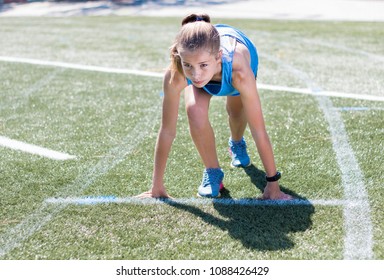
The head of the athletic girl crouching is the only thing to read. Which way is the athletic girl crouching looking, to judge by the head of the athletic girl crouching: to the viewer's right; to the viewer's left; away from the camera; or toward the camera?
toward the camera

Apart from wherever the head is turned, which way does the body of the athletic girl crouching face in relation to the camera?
toward the camera
